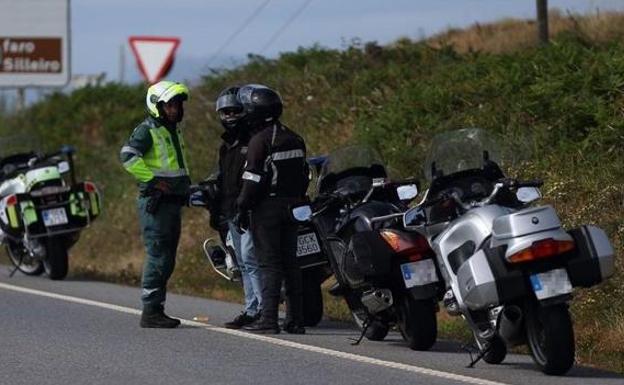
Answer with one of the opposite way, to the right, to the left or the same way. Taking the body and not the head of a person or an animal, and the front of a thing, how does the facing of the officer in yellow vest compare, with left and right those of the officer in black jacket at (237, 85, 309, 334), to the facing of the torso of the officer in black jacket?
the opposite way

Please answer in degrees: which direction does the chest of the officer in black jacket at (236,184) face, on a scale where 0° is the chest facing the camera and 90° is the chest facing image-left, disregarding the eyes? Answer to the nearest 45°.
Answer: approximately 45°

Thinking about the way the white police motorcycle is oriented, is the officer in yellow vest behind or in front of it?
behind

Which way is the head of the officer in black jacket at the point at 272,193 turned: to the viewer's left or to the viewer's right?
to the viewer's left

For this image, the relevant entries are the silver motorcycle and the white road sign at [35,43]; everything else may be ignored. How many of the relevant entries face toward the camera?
1

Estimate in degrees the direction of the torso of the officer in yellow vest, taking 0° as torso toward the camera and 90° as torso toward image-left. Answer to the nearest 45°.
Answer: approximately 315°

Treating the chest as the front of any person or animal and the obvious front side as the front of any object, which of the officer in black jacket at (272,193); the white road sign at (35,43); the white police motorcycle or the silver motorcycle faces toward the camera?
the white road sign

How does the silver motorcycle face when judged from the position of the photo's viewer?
facing away from the viewer and to the left of the viewer

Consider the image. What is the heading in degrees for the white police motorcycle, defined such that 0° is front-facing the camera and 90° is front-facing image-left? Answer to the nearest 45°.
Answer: approximately 135°

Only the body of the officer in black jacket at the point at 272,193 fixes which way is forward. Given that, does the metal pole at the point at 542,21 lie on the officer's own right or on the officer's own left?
on the officer's own right

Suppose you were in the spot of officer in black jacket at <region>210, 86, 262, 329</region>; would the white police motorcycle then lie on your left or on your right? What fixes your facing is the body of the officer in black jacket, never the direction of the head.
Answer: on your right
